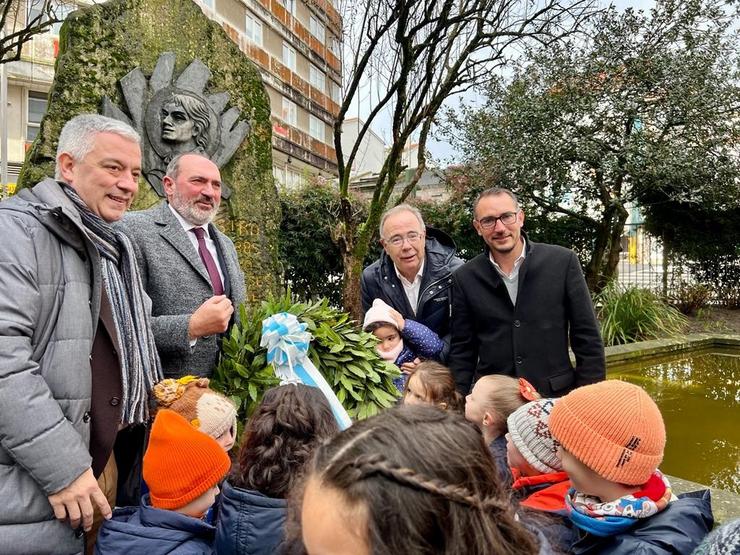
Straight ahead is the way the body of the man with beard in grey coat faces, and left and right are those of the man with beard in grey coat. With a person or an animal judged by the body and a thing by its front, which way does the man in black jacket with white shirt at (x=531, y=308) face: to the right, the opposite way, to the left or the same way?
to the right

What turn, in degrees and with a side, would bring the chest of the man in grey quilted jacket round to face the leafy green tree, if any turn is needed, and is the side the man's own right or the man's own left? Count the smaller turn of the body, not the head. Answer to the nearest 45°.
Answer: approximately 90° to the man's own left

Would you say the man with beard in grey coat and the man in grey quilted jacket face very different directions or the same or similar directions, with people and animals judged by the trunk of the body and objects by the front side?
same or similar directions

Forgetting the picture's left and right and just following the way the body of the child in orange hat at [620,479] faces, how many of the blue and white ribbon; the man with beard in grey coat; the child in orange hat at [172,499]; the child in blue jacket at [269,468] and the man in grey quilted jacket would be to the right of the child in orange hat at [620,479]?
0

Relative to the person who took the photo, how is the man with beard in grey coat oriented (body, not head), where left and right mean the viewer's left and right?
facing the viewer and to the right of the viewer

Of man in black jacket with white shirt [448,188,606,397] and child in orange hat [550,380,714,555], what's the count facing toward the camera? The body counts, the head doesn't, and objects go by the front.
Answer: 1

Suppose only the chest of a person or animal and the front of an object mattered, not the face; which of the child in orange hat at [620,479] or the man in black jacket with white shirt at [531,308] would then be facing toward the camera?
the man in black jacket with white shirt

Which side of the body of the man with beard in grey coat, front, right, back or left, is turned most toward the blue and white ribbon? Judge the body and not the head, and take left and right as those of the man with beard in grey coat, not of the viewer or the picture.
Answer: front

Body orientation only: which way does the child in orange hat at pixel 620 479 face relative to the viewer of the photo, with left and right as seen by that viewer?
facing away from the viewer and to the left of the viewer

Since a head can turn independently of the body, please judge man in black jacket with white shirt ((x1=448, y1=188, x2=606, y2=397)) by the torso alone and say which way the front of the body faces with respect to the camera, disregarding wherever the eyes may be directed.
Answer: toward the camera

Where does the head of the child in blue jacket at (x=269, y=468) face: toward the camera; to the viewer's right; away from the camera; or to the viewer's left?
away from the camera

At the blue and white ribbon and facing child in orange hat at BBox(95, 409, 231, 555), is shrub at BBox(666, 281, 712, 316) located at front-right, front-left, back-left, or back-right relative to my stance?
back-left

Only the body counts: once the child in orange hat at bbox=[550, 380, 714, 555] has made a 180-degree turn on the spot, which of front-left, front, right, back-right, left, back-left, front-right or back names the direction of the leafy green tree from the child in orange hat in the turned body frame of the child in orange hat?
back-left

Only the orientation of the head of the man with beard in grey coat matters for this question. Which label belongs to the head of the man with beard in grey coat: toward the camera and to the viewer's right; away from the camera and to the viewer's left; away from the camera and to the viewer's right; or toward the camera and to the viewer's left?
toward the camera and to the viewer's right

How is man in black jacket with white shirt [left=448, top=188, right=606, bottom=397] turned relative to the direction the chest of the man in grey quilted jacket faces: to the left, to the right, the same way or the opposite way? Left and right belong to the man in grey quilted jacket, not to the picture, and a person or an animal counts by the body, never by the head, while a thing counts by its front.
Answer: to the right
